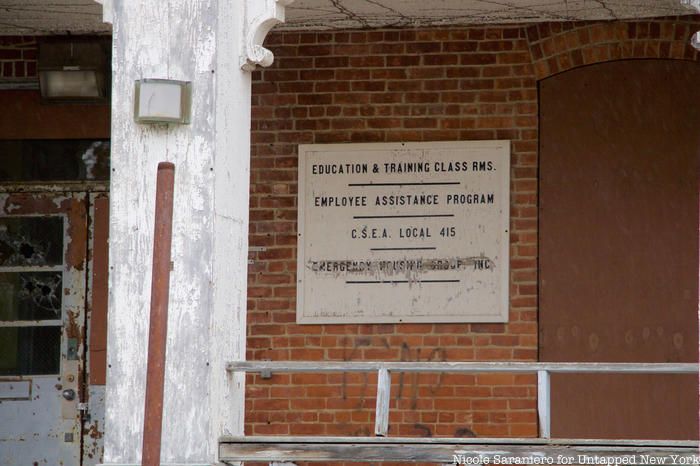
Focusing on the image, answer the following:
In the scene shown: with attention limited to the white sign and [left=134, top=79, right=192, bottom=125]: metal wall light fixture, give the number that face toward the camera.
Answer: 2

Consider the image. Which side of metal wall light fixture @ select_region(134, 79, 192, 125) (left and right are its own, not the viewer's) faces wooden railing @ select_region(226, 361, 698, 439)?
left

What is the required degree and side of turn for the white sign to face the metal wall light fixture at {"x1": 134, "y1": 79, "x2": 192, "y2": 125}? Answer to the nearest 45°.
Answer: approximately 45° to its right

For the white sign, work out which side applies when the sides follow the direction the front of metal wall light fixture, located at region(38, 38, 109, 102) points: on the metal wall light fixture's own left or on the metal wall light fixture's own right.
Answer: on the metal wall light fixture's own left
